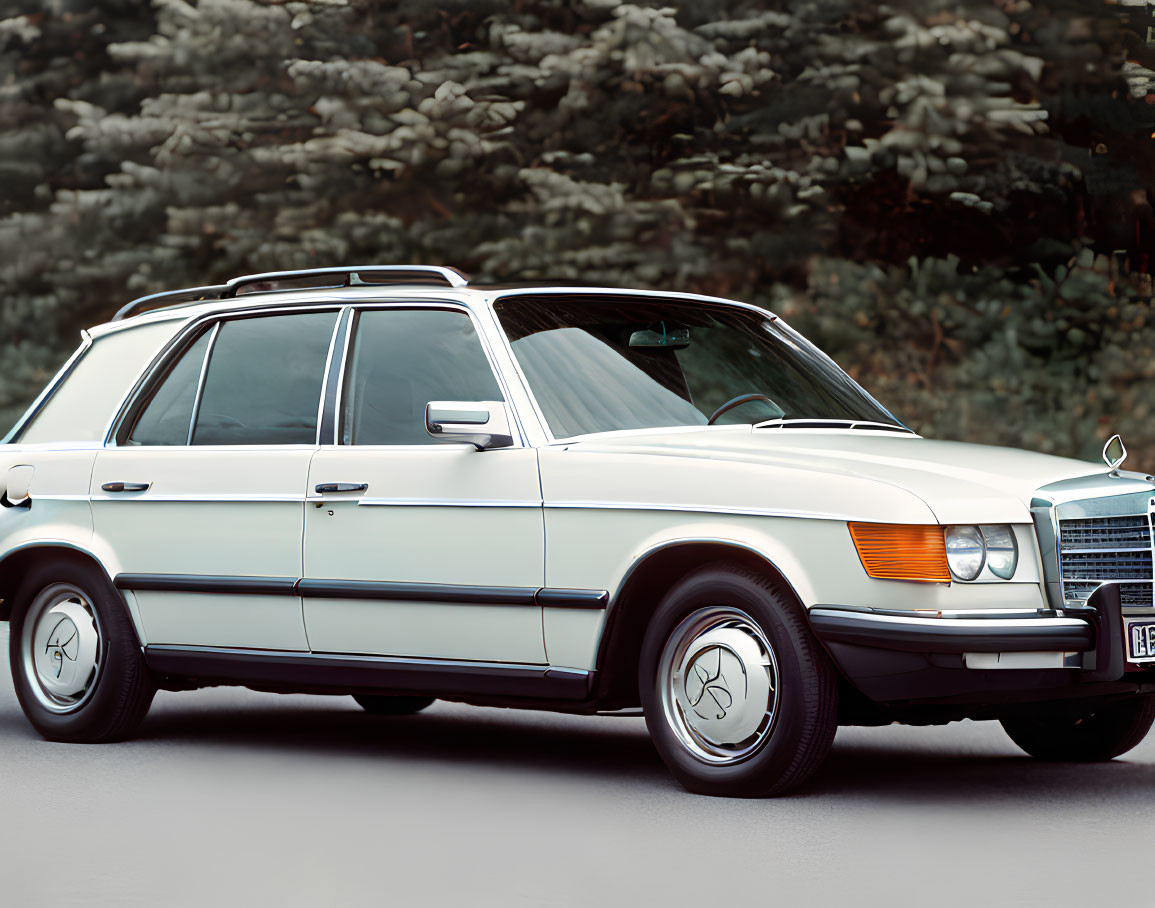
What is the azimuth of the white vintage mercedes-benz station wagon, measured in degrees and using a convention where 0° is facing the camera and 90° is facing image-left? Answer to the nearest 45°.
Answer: approximately 315°
